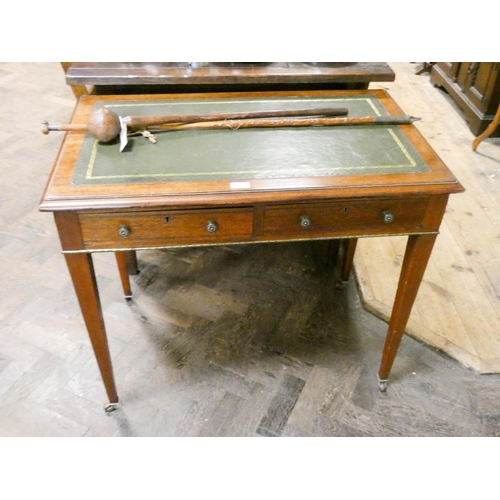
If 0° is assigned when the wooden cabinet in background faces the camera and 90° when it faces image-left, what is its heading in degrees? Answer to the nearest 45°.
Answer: approximately 45°

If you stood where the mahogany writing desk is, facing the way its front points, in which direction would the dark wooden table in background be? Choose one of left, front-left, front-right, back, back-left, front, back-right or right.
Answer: back

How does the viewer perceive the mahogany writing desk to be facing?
facing the viewer

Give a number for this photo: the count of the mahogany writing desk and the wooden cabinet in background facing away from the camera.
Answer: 0

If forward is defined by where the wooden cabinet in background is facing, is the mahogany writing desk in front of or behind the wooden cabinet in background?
in front

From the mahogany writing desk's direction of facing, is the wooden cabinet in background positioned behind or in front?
behind

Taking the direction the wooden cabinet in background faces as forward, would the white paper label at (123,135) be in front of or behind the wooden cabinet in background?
in front
